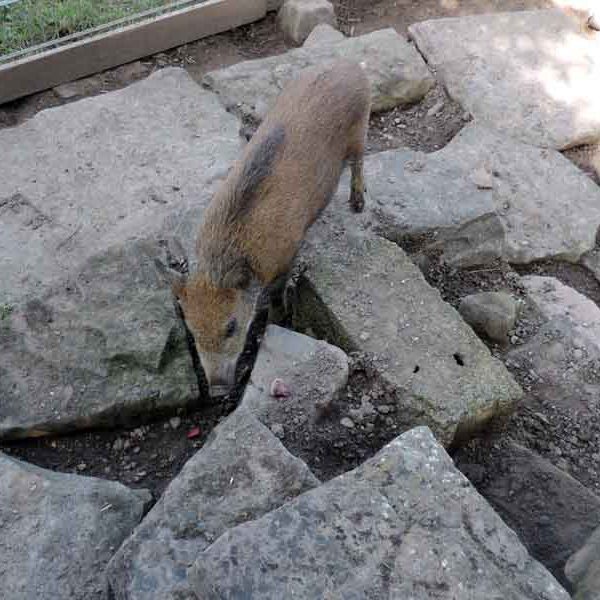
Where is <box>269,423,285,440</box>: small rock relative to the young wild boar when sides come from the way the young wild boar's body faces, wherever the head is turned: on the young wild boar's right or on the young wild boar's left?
on the young wild boar's left

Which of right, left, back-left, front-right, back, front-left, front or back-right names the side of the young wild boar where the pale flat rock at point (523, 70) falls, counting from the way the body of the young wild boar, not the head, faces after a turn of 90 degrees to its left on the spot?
left

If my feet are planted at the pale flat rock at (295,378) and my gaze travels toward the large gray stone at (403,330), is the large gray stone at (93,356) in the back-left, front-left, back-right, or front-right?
back-left

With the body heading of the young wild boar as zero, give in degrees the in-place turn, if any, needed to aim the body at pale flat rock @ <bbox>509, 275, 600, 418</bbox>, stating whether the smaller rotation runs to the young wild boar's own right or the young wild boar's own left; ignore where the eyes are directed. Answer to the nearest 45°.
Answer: approximately 135° to the young wild boar's own left

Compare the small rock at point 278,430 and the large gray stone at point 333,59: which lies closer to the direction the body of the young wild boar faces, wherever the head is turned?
the small rock

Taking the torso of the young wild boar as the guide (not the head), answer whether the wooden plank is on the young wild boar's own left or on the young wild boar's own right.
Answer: on the young wild boar's own right

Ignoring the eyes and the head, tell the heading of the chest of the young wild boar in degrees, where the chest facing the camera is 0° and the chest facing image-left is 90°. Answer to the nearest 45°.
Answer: approximately 45°

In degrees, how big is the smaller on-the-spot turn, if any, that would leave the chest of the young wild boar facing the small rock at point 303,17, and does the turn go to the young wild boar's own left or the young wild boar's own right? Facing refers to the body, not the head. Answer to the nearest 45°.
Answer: approximately 135° to the young wild boar's own right

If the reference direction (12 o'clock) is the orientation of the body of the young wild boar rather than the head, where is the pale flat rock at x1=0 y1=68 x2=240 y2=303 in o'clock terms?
The pale flat rock is roughly at 3 o'clock from the young wild boar.

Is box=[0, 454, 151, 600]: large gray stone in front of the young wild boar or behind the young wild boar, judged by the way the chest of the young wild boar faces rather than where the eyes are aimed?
in front

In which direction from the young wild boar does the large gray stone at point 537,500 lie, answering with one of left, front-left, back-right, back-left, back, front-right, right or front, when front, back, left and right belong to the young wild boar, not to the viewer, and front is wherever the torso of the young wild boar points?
left

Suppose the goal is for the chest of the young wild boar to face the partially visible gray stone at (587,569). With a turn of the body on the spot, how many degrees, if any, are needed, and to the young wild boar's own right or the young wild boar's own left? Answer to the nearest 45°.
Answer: approximately 90° to the young wild boar's own left

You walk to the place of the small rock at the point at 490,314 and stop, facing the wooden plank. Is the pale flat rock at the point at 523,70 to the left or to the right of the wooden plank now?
right

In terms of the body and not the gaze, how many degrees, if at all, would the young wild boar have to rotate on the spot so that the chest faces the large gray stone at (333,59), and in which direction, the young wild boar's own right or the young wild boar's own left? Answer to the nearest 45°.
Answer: approximately 135° to the young wild boar's own right

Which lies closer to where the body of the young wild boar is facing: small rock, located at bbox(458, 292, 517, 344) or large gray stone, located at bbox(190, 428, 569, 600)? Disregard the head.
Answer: the large gray stone
